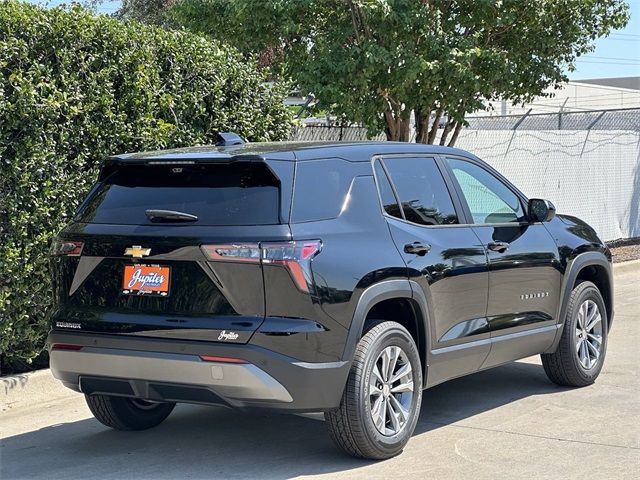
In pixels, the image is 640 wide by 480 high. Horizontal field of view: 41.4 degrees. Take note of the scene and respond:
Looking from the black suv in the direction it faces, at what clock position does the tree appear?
The tree is roughly at 11 o'clock from the black suv.

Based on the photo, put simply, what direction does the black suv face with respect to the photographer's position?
facing away from the viewer and to the right of the viewer

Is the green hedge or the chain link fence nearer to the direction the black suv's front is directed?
the chain link fence

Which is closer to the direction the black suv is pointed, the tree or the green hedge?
the tree

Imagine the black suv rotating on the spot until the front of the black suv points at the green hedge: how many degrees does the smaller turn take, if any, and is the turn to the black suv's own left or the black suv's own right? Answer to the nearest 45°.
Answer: approximately 90° to the black suv's own left
